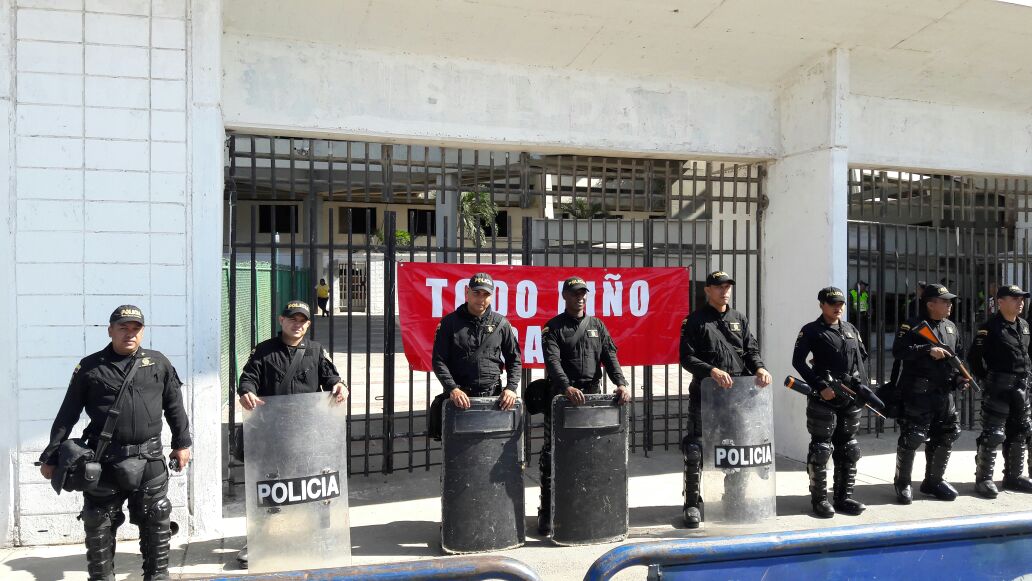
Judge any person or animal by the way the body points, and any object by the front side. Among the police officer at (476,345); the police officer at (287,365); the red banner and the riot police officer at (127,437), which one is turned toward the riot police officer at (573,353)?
the red banner

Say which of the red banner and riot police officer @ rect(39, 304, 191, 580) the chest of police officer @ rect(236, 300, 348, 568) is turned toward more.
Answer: the riot police officer

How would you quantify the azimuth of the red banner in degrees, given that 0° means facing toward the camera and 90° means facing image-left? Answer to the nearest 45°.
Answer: approximately 0°

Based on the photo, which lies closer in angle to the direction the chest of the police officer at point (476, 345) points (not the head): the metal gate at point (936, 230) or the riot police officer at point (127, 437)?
the riot police officer

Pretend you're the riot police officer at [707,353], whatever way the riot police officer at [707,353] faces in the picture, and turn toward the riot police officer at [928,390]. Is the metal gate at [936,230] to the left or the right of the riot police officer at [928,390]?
left

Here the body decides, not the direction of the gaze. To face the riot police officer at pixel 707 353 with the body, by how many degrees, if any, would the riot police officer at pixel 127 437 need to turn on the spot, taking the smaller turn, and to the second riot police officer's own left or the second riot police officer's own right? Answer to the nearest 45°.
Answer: approximately 90° to the second riot police officer's own left

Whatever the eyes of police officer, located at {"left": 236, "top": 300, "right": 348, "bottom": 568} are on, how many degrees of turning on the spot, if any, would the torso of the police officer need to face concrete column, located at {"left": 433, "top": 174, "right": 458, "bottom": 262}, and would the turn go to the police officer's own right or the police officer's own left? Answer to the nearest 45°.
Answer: approximately 135° to the police officer's own left

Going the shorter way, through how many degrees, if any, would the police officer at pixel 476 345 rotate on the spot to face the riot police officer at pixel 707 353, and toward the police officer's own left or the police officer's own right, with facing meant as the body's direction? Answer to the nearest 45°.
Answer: approximately 90° to the police officer's own left
